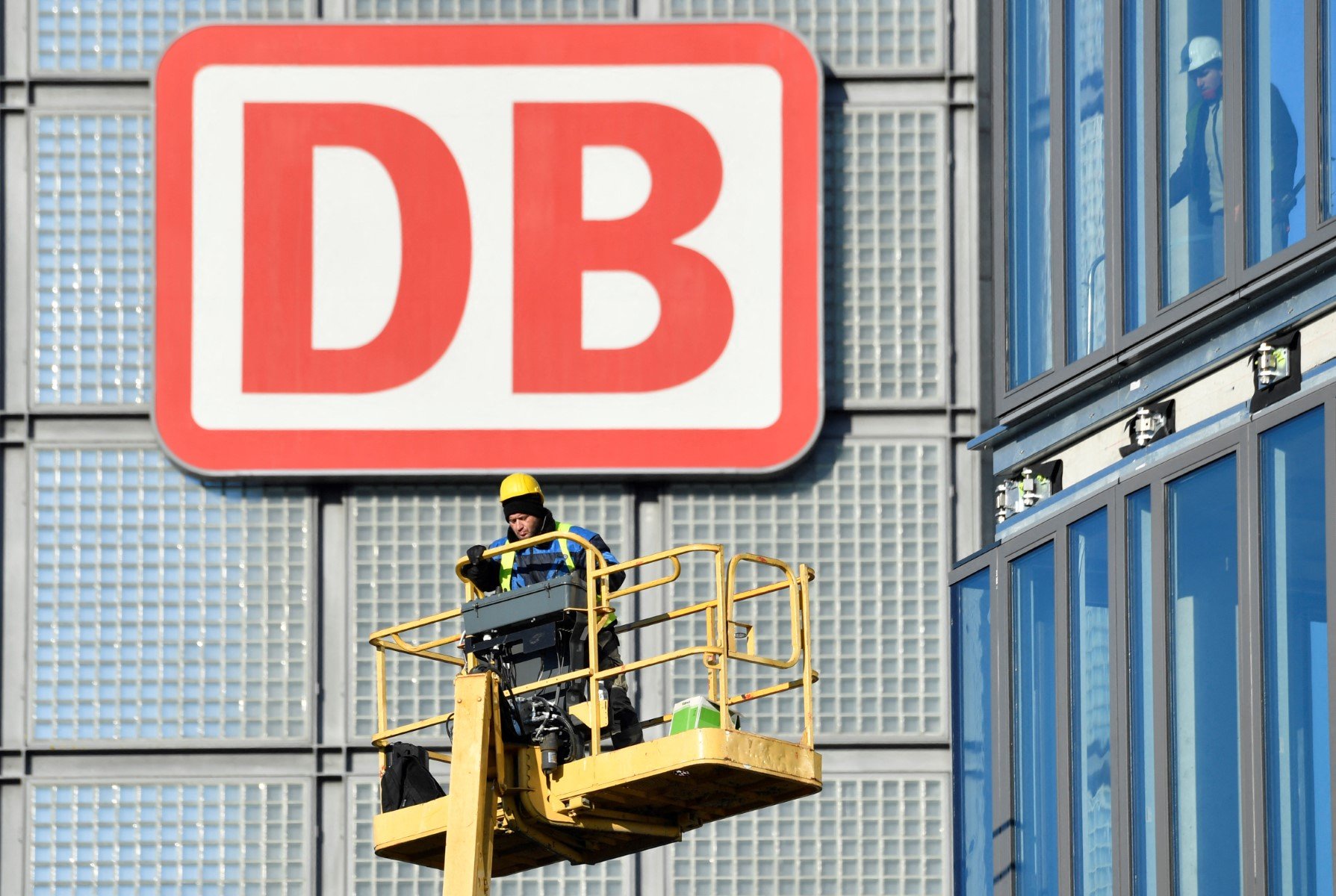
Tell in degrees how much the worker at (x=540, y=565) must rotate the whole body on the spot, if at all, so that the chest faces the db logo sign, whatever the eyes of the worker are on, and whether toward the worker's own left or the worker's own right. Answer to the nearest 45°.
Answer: approximately 135° to the worker's own right

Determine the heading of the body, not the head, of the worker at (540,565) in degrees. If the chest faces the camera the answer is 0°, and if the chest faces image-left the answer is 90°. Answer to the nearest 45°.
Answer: approximately 45°

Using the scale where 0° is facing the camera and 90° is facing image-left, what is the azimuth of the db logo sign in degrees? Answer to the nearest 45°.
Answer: approximately 0°
